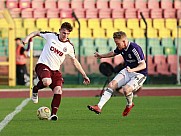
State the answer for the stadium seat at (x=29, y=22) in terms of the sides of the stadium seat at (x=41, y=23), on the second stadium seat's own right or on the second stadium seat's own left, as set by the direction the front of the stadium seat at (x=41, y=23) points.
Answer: on the second stadium seat's own right

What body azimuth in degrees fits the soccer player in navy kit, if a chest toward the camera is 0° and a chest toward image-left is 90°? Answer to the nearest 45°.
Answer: approximately 45°

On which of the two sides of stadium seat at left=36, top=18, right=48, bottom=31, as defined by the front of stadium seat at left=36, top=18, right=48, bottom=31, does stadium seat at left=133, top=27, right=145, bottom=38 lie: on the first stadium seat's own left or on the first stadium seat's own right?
on the first stadium seat's own left

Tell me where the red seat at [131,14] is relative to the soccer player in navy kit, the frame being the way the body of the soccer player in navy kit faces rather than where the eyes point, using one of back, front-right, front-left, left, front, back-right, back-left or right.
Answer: back-right

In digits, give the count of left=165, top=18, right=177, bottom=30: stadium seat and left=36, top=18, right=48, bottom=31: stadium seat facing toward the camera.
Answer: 2

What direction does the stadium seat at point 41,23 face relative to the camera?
toward the camera
